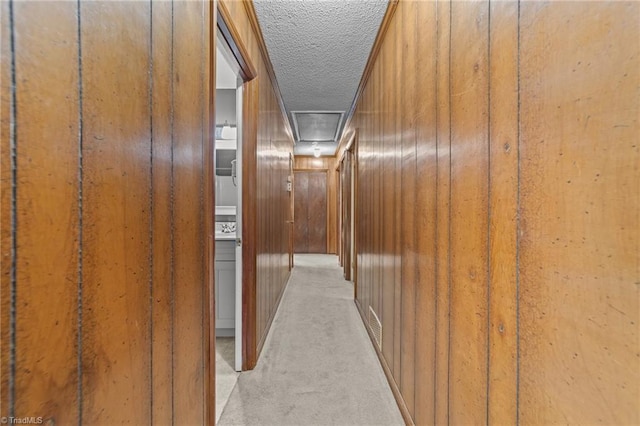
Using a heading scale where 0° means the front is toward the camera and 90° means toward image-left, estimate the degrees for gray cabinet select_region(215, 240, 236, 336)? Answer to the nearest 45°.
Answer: approximately 0°

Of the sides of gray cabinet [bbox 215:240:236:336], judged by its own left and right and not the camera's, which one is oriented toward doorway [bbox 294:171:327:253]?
back
